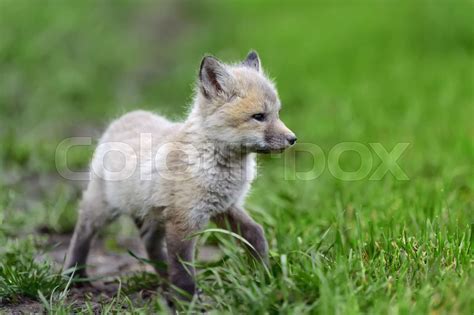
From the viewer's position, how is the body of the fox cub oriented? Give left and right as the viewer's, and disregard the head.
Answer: facing the viewer and to the right of the viewer
